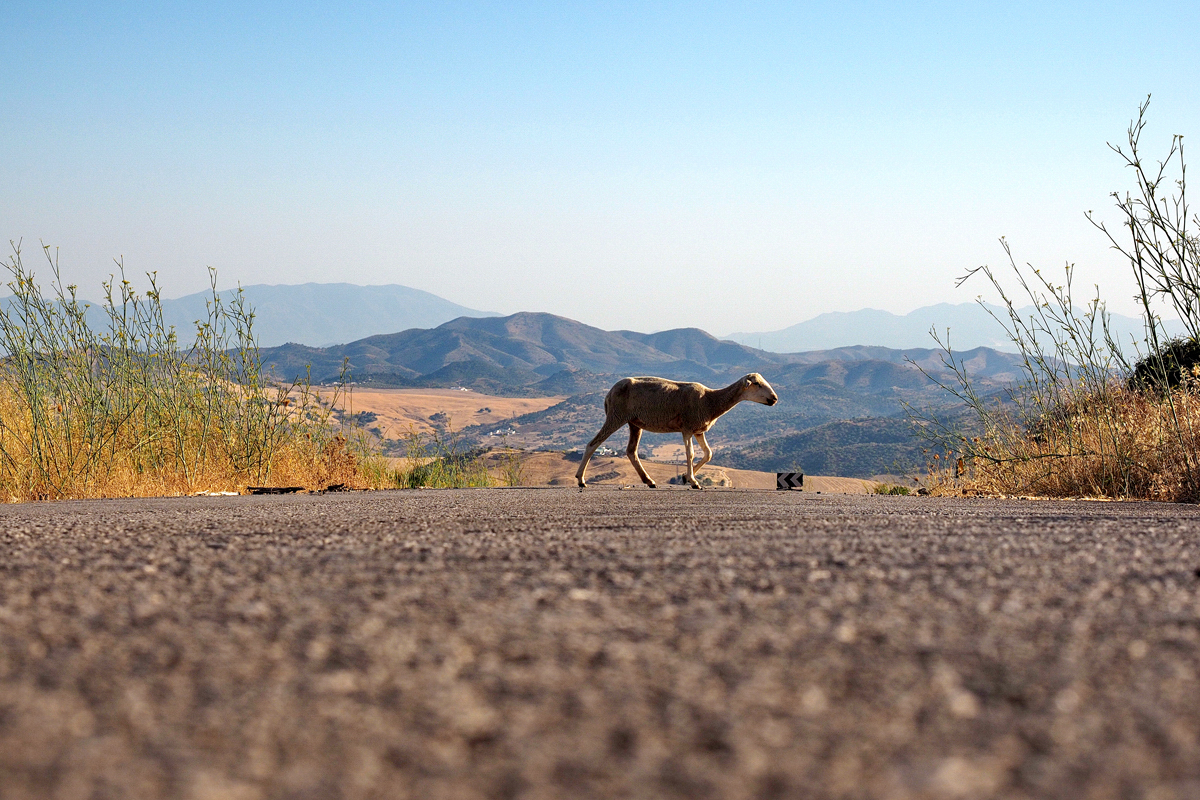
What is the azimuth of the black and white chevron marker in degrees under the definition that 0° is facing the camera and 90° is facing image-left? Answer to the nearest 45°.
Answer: approximately 0°

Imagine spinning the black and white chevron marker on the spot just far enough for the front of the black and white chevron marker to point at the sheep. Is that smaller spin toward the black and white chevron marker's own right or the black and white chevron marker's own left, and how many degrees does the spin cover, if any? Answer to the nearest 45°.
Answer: approximately 45° to the black and white chevron marker's own right

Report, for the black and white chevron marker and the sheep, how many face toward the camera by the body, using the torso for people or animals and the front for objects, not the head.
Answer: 1

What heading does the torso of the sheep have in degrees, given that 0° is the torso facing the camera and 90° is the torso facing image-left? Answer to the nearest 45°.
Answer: approximately 270°

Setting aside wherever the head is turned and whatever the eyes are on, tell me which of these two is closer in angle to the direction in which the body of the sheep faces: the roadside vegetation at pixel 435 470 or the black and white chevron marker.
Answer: the black and white chevron marker

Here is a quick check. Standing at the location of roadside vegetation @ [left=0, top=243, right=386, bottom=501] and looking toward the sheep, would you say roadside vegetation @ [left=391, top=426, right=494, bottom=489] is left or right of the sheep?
left

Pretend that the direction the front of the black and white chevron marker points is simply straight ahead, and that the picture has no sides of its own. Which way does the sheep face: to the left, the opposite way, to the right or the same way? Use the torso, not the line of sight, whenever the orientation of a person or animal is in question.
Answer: to the left

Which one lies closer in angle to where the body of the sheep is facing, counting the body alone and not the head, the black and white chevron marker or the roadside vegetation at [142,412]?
the black and white chevron marker

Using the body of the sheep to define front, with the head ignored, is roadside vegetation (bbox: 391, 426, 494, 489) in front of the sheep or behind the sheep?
behind

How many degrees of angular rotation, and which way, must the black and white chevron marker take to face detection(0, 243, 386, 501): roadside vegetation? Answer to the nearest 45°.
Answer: approximately 45° to its right

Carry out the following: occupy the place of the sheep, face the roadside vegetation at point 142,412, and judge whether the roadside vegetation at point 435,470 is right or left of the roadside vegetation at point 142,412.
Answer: right

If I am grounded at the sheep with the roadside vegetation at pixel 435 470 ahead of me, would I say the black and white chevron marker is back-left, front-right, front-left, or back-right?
back-right
